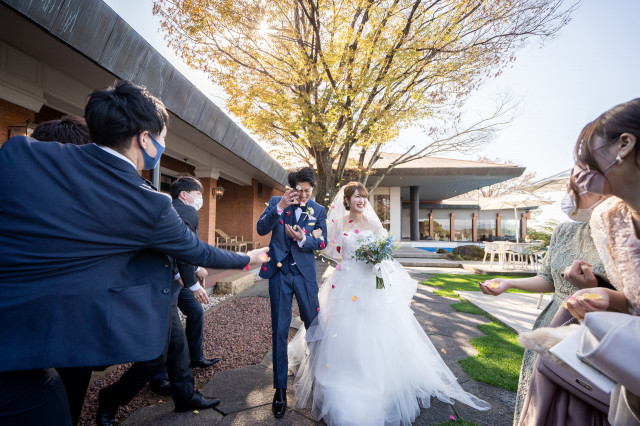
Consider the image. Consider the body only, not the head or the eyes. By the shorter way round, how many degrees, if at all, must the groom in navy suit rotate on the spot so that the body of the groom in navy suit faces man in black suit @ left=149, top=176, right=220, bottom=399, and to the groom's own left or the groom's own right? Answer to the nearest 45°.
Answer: approximately 90° to the groom's own right

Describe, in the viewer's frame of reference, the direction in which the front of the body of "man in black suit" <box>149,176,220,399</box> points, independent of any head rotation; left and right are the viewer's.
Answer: facing to the right of the viewer

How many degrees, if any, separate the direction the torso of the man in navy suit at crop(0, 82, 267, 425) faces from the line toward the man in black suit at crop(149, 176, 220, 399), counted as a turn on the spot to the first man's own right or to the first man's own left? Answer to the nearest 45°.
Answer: approximately 45° to the first man's own left

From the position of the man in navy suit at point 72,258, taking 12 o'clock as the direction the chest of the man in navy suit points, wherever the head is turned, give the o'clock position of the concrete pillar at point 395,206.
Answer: The concrete pillar is roughly at 12 o'clock from the man in navy suit.

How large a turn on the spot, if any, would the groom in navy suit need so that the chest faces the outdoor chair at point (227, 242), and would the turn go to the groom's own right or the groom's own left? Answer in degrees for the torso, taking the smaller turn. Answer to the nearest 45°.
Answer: approximately 180°

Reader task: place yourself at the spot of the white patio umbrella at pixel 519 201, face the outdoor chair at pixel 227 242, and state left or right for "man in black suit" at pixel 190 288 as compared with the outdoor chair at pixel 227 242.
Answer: left

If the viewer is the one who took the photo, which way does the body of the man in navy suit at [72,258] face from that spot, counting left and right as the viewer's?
facing away from the viewer and to the right of the viewer

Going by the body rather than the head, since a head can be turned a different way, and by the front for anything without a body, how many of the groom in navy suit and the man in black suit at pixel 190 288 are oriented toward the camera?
1

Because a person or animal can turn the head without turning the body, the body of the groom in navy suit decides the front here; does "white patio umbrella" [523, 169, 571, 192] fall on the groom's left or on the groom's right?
on the groom's left
